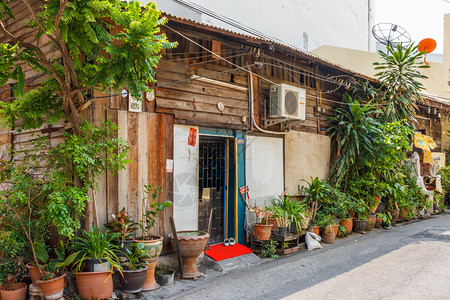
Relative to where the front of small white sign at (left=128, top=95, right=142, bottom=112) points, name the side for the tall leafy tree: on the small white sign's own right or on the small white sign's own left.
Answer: on the small white sign's own right

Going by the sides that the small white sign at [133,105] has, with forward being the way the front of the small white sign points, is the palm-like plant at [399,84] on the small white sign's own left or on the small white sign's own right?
on the small white sign's own left

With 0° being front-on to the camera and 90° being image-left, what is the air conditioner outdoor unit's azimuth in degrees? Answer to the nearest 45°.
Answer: approximately 315°

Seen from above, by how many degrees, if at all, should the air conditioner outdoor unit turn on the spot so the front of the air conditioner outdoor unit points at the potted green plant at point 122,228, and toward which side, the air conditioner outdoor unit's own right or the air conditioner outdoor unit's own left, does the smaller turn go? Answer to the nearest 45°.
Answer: approximately 90° to the air conditioner outdoor unit's own right

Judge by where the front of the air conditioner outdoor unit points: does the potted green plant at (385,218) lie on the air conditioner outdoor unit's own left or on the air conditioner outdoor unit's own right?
on the air conditioner outdoor unit's own left

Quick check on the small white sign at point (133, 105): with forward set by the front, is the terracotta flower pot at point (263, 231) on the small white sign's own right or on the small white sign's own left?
on the small white sign's own left

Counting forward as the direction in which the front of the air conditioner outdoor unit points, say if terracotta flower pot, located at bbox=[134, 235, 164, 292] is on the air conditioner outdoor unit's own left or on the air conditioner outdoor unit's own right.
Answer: on the air conditioner outdoor unit's own right

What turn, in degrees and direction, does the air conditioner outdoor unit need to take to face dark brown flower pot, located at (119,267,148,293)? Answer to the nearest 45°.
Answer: approximately 90° to its right

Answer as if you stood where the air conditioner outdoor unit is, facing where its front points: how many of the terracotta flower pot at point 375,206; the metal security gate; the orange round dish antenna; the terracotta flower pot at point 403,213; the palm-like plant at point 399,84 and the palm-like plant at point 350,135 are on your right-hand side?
1

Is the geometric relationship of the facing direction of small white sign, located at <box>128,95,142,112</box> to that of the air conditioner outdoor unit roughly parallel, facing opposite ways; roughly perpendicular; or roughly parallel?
roughly parallel

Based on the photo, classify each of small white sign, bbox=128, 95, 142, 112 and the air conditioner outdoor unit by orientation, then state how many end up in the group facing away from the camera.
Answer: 0

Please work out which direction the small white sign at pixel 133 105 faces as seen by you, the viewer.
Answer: facing the viewer and to the right of the viewer

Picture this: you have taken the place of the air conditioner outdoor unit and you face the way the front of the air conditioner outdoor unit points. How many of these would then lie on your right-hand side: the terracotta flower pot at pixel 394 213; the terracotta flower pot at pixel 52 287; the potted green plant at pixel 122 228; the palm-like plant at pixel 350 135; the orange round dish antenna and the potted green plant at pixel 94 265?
3
